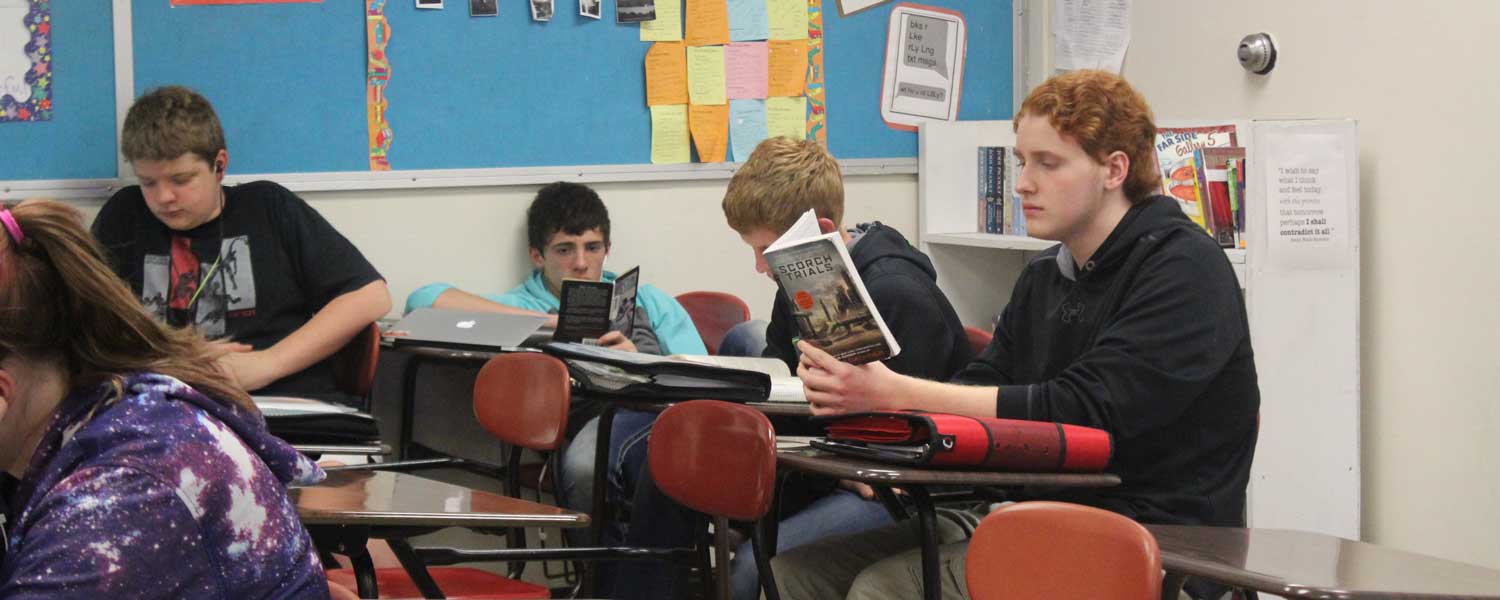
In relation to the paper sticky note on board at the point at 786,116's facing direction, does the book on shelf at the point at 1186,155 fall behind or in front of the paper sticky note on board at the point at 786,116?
in front

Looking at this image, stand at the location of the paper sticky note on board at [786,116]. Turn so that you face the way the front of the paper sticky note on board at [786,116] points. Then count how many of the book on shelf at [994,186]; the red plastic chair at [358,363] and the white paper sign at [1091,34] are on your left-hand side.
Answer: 2

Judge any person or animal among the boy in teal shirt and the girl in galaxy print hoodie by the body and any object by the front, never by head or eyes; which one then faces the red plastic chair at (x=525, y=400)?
the boy in teal shirt

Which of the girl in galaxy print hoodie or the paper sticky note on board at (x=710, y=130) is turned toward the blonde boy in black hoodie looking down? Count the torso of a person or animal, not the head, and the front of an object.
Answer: the paper sticky note on board

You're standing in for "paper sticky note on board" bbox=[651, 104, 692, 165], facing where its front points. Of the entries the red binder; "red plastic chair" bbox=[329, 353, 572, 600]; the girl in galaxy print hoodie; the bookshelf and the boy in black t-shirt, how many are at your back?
0

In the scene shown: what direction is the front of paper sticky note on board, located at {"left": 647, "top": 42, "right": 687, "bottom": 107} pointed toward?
toward the camera

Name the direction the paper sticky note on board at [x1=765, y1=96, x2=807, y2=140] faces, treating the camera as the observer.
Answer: facing the viewer

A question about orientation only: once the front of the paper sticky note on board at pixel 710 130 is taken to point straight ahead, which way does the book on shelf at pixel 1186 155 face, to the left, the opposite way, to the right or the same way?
the same way

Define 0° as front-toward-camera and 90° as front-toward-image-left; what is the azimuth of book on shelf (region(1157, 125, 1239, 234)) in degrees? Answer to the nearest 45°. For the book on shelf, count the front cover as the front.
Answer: approximately 0°

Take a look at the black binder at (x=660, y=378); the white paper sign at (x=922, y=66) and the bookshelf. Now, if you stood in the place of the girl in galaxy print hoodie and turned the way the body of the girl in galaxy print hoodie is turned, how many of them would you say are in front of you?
0

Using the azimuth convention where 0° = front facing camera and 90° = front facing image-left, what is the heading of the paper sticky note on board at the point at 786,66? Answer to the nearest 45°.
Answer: approximately 0°

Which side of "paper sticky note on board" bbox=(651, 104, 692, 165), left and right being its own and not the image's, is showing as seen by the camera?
front

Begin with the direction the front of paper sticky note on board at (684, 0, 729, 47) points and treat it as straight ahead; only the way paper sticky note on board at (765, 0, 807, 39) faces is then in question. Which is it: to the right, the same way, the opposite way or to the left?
the same way

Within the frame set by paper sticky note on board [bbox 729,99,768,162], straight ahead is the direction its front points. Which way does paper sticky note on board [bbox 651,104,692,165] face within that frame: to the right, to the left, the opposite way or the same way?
the same way

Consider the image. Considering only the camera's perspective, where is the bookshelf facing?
facing the viewer and to the left of the viewer
